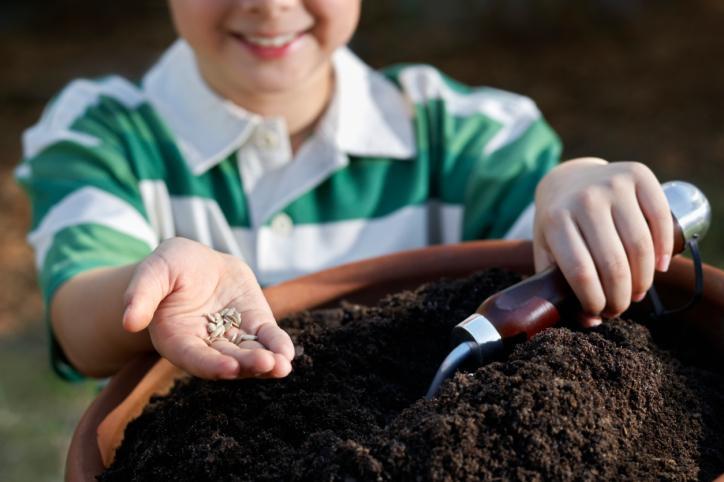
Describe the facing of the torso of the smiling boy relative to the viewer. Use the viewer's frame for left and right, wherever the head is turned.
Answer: facing the viewer

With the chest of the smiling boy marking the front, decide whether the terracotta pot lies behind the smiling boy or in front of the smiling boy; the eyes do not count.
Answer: in front
